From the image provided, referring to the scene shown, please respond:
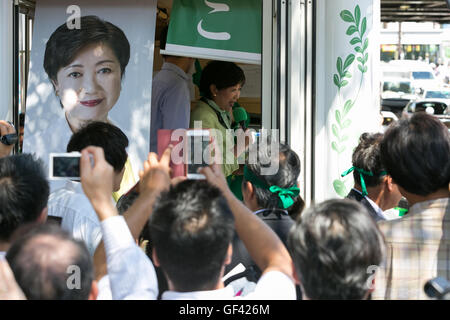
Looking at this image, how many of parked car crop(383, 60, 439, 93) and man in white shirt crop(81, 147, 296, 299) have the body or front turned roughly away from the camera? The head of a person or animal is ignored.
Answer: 1

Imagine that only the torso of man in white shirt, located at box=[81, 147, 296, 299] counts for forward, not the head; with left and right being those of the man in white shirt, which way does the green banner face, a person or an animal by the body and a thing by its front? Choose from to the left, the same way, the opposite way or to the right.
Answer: the opposite way

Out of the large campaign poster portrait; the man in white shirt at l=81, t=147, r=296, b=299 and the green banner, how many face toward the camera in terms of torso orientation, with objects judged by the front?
2

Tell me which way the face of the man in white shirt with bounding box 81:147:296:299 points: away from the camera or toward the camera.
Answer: away from the camera

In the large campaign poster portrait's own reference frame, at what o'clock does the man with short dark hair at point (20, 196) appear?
The man with short dark hair is roughly at 12 o'clock from the large campaign poster portrait.

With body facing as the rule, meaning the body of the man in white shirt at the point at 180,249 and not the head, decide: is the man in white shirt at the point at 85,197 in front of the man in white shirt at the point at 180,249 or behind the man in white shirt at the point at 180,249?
in front

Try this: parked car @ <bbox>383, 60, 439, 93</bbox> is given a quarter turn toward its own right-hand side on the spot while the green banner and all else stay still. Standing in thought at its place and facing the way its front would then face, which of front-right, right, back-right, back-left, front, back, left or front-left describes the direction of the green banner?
front-left

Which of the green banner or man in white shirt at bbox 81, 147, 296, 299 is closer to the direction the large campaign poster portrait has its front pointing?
the man in white shirt

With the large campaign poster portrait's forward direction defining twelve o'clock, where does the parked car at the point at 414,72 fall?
The parked car is roughly at 7 o'clock from the large campaign poster portrait.

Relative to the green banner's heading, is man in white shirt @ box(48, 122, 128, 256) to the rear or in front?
in front

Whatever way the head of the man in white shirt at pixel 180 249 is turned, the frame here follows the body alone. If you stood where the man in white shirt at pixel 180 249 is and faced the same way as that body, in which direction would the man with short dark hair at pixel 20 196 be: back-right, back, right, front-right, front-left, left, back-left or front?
front-left

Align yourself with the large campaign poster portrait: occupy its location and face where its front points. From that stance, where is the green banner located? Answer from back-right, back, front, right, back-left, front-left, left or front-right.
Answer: left

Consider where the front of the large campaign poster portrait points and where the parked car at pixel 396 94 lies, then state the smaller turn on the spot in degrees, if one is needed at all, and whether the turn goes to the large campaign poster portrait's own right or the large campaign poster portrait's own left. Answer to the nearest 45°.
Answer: approximately 135° to the large campaign poster portrait's own left

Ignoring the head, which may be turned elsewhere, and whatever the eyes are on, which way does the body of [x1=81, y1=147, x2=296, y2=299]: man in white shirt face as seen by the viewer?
away from the camera
